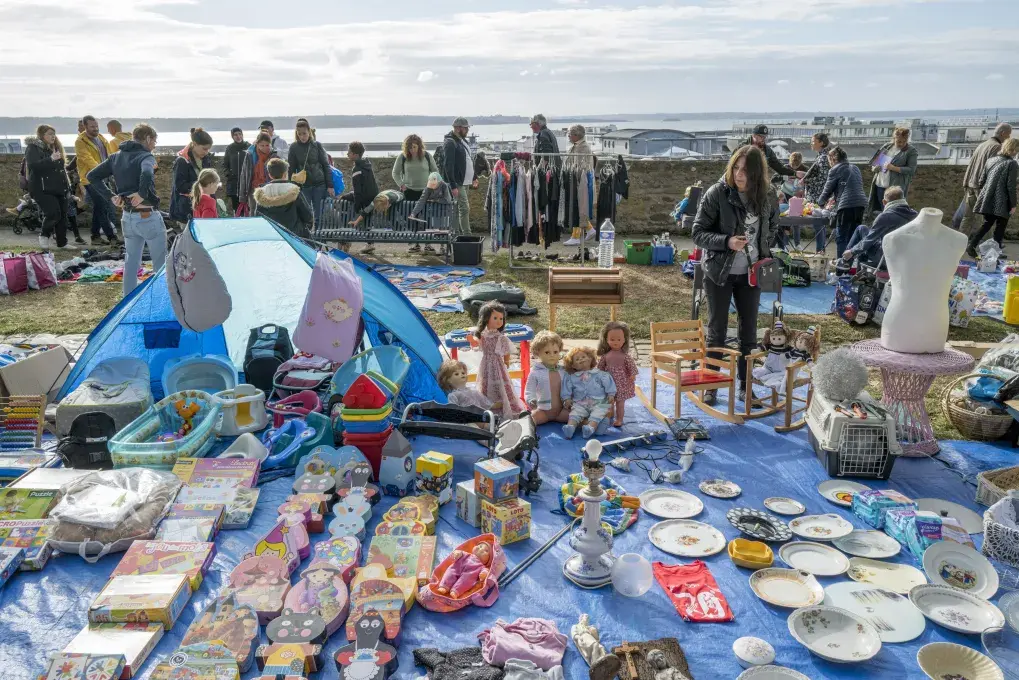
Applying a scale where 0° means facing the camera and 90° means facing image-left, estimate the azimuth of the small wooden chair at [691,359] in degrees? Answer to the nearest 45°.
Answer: approximately 315°

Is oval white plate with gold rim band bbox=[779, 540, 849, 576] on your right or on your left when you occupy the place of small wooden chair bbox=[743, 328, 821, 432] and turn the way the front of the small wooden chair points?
on your left

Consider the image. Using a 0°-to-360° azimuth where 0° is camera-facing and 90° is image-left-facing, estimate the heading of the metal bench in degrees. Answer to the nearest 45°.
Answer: approximately 0°

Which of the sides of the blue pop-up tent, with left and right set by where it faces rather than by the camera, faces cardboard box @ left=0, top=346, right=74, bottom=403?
right

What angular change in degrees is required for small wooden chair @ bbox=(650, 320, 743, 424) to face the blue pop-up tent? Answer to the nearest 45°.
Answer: approximately 135° to its right

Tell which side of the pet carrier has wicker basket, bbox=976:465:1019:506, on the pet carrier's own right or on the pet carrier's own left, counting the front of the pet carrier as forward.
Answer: on the pet carrier's own left

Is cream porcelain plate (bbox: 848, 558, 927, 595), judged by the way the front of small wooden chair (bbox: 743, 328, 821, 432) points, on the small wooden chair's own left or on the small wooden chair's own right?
on the small wooden chair's own left

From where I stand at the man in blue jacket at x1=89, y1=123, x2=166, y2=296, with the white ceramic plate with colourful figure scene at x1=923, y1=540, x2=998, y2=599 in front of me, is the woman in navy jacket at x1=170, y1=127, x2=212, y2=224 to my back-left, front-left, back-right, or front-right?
back-left

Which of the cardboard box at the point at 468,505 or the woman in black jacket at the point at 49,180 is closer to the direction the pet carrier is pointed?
the cardboard box
